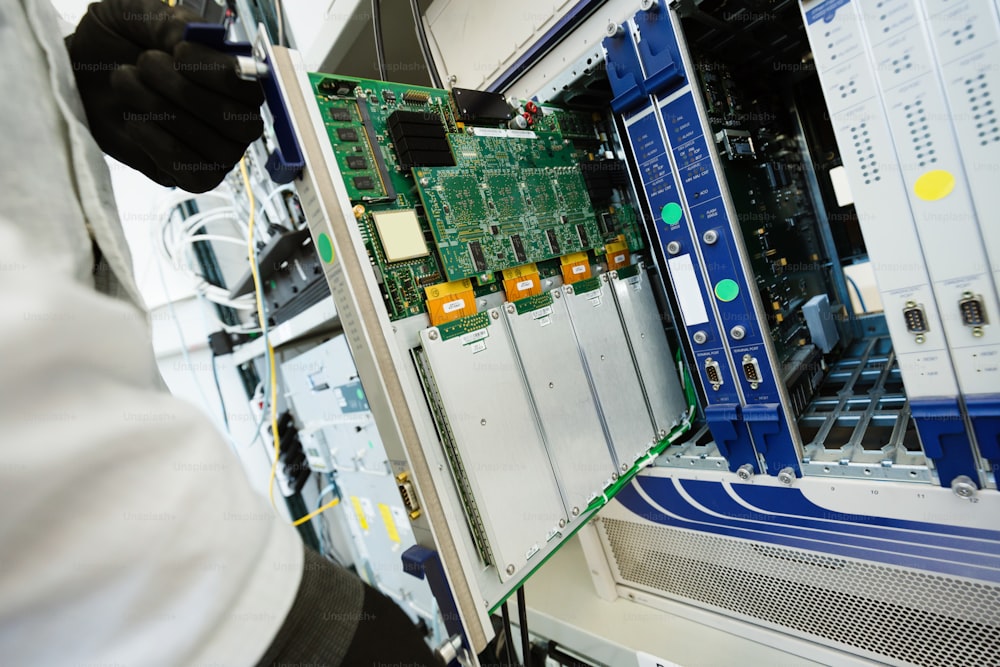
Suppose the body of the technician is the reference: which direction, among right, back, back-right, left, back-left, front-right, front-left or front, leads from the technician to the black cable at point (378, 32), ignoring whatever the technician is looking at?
front-left

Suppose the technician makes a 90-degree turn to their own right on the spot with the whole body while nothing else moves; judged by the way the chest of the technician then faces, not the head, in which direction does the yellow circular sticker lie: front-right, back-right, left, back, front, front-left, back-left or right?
left

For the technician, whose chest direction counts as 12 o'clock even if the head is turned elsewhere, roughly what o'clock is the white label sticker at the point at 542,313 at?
The white label sticker is roughly at 11 o'clock from the technician.

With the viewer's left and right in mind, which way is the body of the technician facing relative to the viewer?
facing to the right of the viewer

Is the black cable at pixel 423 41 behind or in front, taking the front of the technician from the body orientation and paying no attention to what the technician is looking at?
in front
